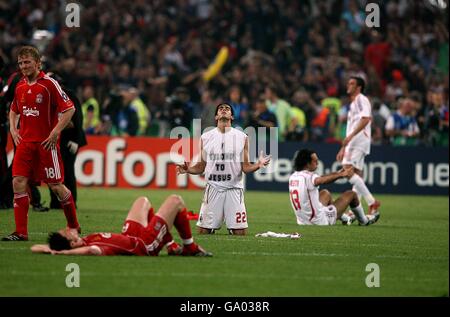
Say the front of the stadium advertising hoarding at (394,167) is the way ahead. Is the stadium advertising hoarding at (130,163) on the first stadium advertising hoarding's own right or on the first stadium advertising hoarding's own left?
on the first stadium advertising hoarding's own right

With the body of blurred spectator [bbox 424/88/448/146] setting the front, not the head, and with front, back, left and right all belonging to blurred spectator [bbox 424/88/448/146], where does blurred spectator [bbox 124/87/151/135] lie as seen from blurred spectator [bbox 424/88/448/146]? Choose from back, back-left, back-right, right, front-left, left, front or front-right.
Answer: right

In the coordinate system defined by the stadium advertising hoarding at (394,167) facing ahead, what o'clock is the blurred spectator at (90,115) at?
The blurred spectator is roughly at 3 o'clock from the stadium advertising hoarding.

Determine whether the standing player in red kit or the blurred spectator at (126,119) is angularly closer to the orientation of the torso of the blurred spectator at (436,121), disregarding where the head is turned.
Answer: the standing player in red kit

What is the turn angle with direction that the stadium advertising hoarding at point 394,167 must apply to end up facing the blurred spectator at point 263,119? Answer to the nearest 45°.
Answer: approximately 90° to its right

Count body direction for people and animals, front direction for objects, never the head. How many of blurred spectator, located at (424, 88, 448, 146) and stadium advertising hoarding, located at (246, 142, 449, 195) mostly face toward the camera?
2

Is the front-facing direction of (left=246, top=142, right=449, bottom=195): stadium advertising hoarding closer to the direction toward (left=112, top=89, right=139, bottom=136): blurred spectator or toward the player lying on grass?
the player lying on grass

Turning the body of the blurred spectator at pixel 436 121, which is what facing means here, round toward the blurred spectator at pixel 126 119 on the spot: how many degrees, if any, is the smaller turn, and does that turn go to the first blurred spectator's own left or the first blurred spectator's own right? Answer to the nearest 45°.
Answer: approximately 90° to the first blurred spectator's own right
